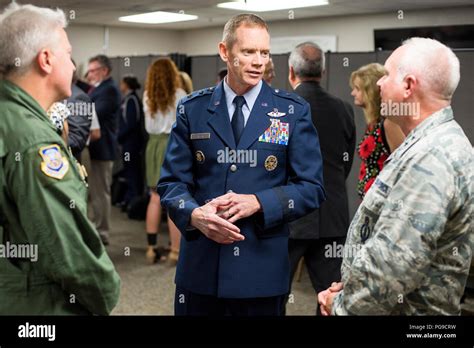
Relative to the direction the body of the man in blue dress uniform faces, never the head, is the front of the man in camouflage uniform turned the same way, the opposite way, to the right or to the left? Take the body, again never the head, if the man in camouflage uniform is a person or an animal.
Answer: to the right

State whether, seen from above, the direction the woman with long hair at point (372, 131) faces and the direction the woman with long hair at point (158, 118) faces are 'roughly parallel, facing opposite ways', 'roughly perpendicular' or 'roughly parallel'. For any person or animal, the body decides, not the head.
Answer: roughly perpendicular

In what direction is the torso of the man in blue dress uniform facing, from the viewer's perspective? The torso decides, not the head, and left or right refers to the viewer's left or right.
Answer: facing the viewer

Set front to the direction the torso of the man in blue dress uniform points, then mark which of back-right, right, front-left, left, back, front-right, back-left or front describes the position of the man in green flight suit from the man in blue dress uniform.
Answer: front-right

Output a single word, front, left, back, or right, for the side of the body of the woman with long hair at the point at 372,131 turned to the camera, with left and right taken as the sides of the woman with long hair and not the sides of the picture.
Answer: left

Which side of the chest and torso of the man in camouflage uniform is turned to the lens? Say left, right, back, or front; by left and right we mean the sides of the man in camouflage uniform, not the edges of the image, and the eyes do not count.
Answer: left

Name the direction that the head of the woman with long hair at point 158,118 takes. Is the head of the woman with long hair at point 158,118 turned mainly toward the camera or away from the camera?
away from the camera

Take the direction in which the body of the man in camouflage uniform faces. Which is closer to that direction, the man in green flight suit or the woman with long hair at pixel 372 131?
the man in green flight suit

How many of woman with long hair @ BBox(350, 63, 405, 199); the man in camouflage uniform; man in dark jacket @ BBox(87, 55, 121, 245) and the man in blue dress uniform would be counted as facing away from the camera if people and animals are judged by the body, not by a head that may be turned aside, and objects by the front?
0

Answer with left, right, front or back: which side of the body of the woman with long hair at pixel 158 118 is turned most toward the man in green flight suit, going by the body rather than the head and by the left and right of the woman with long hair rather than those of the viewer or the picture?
back

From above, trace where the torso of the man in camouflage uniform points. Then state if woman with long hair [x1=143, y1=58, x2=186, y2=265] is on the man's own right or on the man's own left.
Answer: on the man's own right

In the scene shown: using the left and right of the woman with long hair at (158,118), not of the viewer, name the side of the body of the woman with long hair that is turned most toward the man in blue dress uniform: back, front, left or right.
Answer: back

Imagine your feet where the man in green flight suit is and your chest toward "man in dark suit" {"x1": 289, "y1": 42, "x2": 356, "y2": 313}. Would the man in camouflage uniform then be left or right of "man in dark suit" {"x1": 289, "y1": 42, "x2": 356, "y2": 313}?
right

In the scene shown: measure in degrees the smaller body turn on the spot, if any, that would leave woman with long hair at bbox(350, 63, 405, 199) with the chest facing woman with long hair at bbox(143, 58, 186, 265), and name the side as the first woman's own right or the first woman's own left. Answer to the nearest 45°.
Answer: approximately 45° to the first woman's own right
